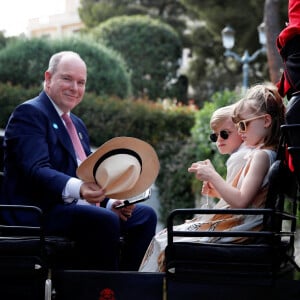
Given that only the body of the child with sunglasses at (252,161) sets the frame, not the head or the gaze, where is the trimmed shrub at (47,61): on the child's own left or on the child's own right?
on the child's own right

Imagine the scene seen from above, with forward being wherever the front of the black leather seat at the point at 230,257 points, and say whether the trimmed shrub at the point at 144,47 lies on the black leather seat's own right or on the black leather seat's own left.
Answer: on the black leather seat's own right

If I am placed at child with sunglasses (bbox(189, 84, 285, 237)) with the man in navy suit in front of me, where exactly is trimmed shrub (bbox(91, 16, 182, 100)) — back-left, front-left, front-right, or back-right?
front-right

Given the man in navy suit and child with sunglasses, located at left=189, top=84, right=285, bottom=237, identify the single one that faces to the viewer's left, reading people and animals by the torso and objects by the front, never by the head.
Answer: the child with sunglasses

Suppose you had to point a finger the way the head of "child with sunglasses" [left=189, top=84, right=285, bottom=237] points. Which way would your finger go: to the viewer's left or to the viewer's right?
to the viewer's left

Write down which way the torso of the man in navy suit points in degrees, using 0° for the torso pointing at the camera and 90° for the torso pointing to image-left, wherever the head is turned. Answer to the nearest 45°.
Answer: approximately 315°

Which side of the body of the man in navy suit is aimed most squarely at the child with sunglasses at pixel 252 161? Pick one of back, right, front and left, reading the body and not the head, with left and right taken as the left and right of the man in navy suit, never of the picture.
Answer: front

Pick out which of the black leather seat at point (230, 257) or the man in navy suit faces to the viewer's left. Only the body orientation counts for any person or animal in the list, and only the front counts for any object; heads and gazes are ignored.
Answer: the black leather seat

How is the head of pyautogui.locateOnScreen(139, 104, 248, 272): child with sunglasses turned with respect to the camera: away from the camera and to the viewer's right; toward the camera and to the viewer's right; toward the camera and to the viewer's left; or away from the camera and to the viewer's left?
toward the camera and to the viewer's left

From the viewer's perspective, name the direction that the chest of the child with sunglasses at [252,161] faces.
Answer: to the viewer's left

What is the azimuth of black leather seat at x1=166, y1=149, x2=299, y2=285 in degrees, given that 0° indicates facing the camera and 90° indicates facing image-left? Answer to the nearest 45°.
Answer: approximately 90°
